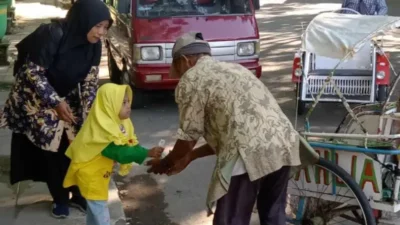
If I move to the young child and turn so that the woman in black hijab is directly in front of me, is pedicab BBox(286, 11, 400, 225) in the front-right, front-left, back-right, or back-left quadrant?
back-right

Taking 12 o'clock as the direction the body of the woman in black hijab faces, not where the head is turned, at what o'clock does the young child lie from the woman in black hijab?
The young child is roughly at 1 o'clock from the woman in black hijab.

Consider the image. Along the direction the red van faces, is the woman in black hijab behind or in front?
in front

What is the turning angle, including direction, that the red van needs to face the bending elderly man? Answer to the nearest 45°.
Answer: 0° — it already faces them

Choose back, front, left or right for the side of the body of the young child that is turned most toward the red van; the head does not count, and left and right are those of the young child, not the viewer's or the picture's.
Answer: left

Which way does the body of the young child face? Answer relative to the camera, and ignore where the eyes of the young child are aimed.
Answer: to the viewer's right

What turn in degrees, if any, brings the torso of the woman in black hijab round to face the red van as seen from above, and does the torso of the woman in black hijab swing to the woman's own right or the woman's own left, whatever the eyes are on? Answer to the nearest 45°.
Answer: approximately 135° to the woman's own left

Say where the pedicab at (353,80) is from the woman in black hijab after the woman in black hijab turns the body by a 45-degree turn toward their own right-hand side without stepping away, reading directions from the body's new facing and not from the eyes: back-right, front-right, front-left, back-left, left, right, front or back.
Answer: back-left

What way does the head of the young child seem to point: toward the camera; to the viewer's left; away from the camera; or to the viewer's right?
to the viewer's right
